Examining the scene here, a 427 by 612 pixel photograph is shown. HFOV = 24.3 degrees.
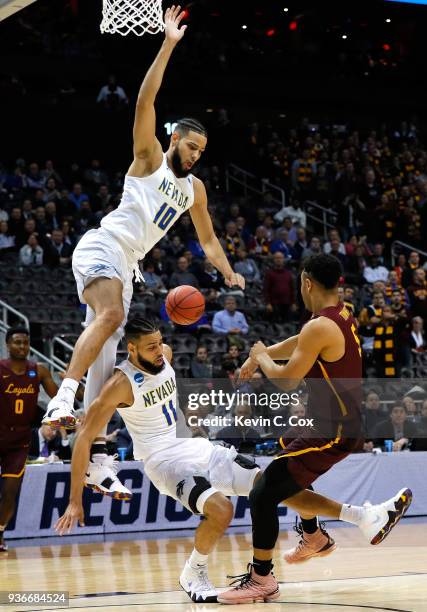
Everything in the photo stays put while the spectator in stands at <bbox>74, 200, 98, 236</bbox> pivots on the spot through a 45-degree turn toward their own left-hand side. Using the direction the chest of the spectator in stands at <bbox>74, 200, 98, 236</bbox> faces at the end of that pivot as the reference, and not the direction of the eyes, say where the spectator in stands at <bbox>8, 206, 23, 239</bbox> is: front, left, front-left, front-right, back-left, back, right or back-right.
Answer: right

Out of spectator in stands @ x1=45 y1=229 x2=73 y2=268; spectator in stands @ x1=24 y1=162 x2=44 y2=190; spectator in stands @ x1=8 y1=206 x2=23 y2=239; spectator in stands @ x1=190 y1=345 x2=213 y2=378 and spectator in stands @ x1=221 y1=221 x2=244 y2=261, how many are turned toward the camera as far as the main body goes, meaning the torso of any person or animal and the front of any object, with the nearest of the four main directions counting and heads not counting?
5

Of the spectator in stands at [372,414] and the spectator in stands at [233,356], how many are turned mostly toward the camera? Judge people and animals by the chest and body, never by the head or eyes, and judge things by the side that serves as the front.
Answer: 2

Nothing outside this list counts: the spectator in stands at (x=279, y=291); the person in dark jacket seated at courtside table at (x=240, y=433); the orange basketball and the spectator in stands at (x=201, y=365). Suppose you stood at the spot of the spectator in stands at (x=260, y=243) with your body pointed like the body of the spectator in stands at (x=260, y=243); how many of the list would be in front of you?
4

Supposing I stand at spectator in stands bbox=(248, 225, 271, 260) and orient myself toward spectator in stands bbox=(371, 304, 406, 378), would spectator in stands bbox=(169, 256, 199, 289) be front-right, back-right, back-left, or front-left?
front-right

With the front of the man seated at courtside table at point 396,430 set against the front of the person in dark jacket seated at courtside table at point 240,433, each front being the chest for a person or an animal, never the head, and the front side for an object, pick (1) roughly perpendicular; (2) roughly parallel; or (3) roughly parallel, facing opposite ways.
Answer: roughly parallel

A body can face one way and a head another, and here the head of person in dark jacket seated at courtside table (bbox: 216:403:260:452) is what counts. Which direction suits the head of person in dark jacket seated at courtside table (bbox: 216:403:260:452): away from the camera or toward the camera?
toward the camera

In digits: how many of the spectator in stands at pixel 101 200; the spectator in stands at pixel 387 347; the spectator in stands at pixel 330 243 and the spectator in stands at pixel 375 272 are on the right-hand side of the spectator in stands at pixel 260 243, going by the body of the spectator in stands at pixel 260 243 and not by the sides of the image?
1

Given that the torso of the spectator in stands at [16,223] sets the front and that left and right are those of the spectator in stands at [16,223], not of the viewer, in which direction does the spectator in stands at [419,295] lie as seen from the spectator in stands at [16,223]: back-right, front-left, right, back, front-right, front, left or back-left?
left

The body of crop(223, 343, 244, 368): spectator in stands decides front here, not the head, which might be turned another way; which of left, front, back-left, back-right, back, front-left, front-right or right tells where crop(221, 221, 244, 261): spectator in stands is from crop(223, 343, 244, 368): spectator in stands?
back

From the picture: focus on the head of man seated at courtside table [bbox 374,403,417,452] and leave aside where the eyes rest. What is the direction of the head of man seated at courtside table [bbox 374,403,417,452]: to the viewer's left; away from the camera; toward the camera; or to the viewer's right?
toward the camera

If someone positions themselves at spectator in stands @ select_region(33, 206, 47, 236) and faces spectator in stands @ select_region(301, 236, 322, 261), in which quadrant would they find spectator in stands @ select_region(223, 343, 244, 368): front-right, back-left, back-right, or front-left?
front-right

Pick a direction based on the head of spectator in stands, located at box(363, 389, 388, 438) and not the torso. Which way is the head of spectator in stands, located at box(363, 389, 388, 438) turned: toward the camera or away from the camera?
toward the camera

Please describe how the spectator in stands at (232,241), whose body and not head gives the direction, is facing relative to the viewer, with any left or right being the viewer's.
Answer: facing the viewer

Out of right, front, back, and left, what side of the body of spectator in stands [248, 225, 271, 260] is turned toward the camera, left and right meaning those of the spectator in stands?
front

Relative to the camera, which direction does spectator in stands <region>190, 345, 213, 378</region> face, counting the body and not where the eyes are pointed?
toward the camera

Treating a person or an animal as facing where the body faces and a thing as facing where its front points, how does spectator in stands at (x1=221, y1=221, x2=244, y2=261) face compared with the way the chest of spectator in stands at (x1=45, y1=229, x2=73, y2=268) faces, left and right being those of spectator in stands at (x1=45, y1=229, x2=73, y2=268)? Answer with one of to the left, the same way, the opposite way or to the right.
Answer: the same way

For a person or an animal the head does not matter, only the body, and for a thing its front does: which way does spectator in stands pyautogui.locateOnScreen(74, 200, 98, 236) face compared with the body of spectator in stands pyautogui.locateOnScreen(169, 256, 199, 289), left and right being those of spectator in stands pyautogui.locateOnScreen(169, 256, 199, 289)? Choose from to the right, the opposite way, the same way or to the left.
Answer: the same way

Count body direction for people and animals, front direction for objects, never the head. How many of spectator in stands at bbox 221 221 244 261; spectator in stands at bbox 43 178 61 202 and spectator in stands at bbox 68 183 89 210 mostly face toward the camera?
3
